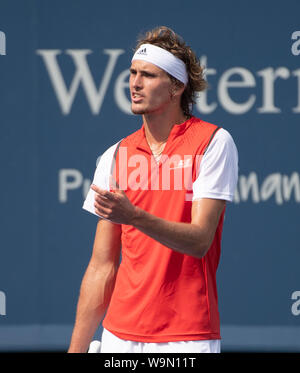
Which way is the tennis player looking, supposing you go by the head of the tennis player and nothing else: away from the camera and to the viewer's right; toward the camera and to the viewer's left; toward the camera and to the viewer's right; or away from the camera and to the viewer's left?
toward the camera and to the viewer's left

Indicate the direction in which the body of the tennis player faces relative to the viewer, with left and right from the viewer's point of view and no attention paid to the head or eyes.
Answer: facing the viewer and to the left of the viewer
